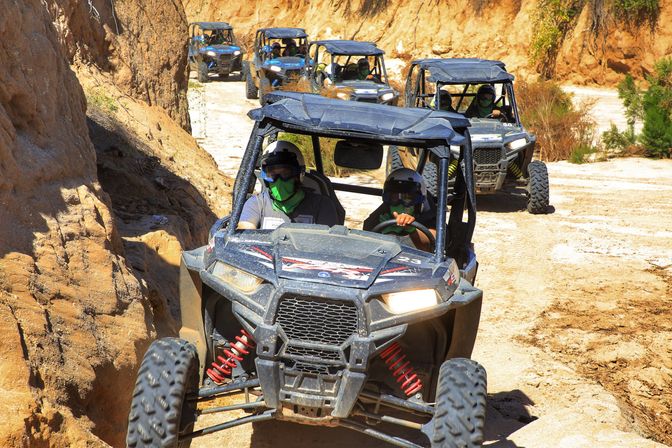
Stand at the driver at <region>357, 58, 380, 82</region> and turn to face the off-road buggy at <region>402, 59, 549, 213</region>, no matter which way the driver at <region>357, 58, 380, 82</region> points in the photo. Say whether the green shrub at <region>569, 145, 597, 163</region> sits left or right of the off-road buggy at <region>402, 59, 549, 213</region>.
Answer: left

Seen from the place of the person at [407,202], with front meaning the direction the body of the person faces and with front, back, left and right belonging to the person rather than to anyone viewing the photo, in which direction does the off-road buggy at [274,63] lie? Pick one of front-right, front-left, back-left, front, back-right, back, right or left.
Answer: back

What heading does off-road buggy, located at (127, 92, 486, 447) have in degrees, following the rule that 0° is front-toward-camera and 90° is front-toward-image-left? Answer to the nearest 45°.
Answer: approximately 0°

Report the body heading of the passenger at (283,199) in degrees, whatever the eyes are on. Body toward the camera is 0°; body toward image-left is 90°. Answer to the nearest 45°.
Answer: approximately 0°

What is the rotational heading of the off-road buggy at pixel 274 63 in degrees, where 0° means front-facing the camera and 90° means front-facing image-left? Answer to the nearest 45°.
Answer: approximately 315°

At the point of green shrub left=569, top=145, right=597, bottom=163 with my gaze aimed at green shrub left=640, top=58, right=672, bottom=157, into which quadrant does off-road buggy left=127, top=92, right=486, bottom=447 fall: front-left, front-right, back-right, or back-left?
back-right

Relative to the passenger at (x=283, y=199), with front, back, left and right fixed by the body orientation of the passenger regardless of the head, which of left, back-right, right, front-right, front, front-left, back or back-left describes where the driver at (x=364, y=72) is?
back

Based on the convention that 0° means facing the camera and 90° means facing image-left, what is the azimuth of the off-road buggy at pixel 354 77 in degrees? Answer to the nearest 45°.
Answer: approximately 315°
